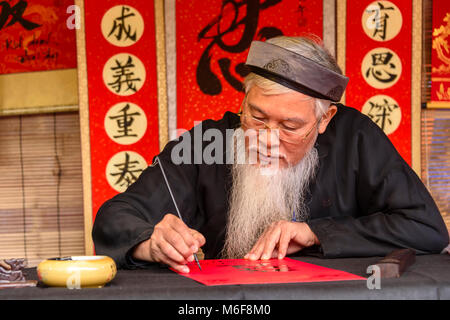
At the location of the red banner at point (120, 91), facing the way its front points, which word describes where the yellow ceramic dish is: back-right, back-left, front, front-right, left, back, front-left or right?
front

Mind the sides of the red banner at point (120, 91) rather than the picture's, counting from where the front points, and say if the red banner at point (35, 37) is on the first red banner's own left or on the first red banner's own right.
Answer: on the first red banner's own right

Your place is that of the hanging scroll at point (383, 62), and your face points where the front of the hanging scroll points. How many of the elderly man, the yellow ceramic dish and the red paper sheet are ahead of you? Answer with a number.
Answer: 3

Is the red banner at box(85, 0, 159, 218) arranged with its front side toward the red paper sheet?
yes

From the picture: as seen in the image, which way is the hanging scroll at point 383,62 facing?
toward the camera

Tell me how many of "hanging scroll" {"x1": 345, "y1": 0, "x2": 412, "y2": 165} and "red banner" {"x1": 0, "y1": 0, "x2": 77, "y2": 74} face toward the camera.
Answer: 2

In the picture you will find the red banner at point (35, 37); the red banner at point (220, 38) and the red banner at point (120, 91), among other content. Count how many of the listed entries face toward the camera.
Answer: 3

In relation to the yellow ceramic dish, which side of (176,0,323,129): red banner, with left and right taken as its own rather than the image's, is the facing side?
front

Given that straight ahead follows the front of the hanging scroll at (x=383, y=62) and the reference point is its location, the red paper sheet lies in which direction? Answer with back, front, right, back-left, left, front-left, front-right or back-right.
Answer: front

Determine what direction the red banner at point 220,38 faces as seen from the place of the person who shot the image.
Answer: facing the viewer

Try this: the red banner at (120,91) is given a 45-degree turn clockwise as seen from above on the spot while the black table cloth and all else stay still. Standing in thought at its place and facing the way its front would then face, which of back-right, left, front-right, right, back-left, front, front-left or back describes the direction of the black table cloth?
front-left

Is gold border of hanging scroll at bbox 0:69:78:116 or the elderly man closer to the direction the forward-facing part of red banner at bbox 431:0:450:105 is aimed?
the elderly man

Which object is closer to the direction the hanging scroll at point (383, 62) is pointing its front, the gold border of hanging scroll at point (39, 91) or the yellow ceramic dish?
the yellow ceramic dish

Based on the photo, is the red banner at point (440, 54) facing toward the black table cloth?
yes

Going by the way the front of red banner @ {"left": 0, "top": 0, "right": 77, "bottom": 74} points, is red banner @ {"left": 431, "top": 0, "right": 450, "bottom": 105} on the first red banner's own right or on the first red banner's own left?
on the first red banner's own left

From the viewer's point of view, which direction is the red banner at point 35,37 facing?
toward the camera

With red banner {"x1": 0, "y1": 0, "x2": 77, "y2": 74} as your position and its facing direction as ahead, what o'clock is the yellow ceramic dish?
The yellow ceramic dish is roughly at 12 o'clock from the red banner.
